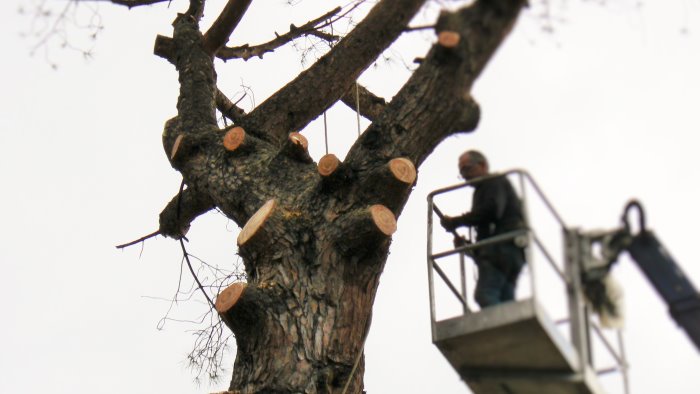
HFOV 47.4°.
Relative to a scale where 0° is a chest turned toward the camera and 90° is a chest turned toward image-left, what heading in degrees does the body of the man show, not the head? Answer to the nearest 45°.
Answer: approximately 90°
